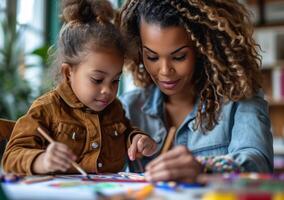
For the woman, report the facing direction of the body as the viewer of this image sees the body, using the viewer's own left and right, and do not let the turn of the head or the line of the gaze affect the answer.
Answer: facing the viewer and to the left of the viewer

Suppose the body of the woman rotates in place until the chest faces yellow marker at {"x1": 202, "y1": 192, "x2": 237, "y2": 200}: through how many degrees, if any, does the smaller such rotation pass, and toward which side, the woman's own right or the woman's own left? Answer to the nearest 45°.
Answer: approximately 45° to the woman's own left

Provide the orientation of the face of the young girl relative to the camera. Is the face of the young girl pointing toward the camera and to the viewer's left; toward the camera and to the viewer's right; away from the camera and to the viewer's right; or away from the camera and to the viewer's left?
toward the camera and to the viewer's right

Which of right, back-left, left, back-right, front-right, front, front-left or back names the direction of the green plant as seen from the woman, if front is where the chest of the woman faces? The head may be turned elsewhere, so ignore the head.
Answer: right

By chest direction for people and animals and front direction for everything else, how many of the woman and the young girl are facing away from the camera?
0

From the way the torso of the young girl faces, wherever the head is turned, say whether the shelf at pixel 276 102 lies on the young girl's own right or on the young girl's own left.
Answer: on the young girl's own left

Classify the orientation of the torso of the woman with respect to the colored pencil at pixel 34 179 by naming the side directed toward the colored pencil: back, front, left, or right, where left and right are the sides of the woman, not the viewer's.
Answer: front

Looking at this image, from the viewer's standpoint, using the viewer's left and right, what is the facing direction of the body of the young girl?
facing the viewer and to the right of the viewer
